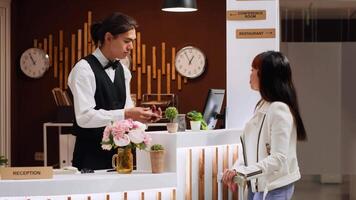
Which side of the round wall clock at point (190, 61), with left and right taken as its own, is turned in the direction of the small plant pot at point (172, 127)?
front

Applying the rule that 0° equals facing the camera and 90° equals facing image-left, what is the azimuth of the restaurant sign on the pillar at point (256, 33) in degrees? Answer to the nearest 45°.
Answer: approximately 0°

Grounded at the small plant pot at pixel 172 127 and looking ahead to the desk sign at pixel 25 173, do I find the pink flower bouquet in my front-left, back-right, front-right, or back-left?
front-left

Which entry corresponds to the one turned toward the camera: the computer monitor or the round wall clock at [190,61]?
the round wall clock

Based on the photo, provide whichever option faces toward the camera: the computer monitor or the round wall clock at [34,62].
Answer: the round wall clock

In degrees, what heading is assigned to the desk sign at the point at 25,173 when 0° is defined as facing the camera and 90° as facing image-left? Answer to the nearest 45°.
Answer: approximately 0°

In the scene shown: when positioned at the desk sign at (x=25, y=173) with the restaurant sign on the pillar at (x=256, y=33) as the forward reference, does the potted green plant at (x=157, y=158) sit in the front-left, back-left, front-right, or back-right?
front-right

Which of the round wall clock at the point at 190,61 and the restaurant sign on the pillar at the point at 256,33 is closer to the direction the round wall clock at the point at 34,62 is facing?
the restaurant sign on the pillar

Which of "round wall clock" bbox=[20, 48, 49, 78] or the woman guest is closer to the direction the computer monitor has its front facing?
the round wall clock

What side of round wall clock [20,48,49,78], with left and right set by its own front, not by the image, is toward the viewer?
front

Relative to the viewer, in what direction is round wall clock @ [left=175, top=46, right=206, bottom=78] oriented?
toward the camera

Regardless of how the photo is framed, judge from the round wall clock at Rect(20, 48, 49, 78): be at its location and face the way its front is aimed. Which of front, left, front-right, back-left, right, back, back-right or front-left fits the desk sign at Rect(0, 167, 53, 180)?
front

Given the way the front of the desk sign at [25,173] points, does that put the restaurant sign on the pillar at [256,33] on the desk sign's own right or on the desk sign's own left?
on the desk sign's own left

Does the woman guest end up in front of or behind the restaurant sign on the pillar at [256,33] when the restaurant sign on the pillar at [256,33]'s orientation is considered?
in front

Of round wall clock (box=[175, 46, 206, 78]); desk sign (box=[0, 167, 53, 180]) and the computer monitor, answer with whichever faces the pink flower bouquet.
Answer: the round wall clock

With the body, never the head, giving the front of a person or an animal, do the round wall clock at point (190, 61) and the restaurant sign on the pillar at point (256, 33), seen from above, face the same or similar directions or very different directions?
same or similar directions
